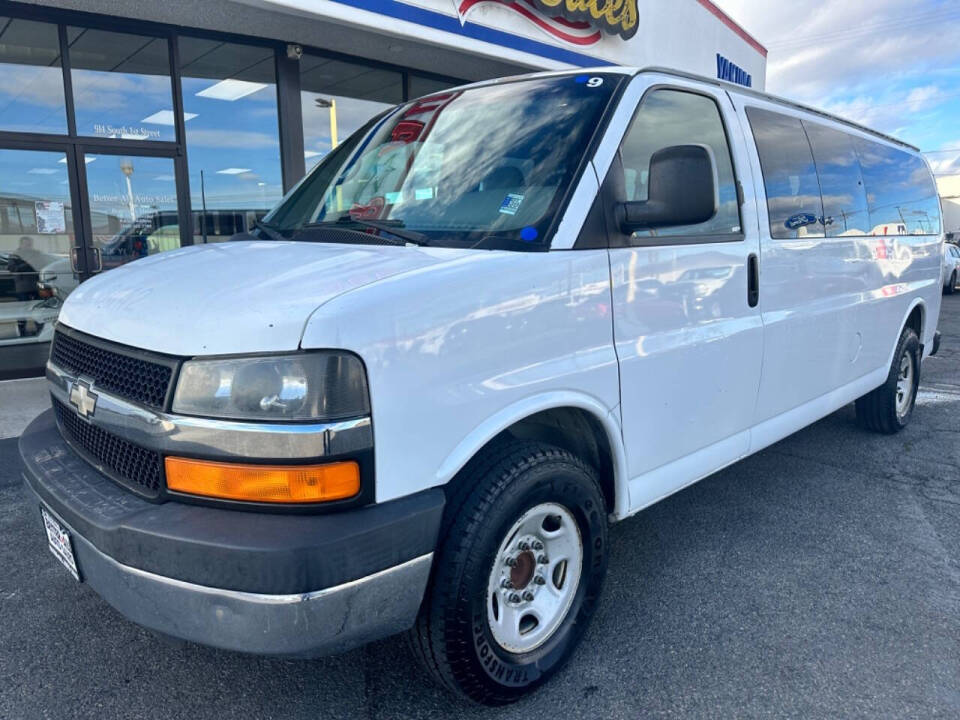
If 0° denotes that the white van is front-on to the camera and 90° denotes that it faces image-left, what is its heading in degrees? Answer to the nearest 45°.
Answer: approximately 45°

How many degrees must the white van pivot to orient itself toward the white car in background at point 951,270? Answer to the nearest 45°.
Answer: approximately 180°
